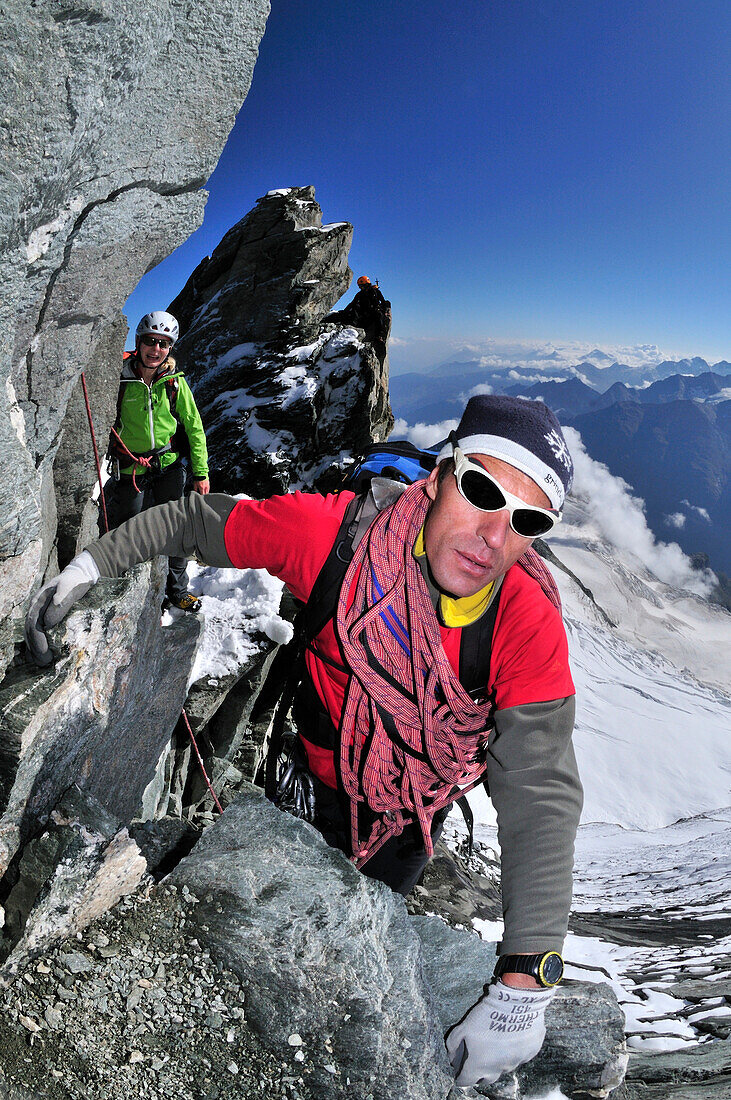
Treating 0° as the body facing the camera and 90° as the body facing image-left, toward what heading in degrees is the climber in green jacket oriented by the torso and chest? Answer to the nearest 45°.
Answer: approximately 0°

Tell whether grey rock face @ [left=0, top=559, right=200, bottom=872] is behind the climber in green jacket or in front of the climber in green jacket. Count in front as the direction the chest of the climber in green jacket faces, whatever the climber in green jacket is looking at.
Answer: in front

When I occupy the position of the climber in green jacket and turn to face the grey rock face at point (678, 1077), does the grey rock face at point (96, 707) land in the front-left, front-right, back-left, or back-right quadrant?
front-right

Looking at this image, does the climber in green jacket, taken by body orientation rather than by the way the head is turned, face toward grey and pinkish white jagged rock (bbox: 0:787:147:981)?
yes

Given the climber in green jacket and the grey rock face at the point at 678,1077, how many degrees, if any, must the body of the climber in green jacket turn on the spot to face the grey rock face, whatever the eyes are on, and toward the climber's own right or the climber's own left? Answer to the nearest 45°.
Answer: approximately 45° to the climber's own left

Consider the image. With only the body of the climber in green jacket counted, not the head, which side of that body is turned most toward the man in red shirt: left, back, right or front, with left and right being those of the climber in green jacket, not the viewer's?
front
